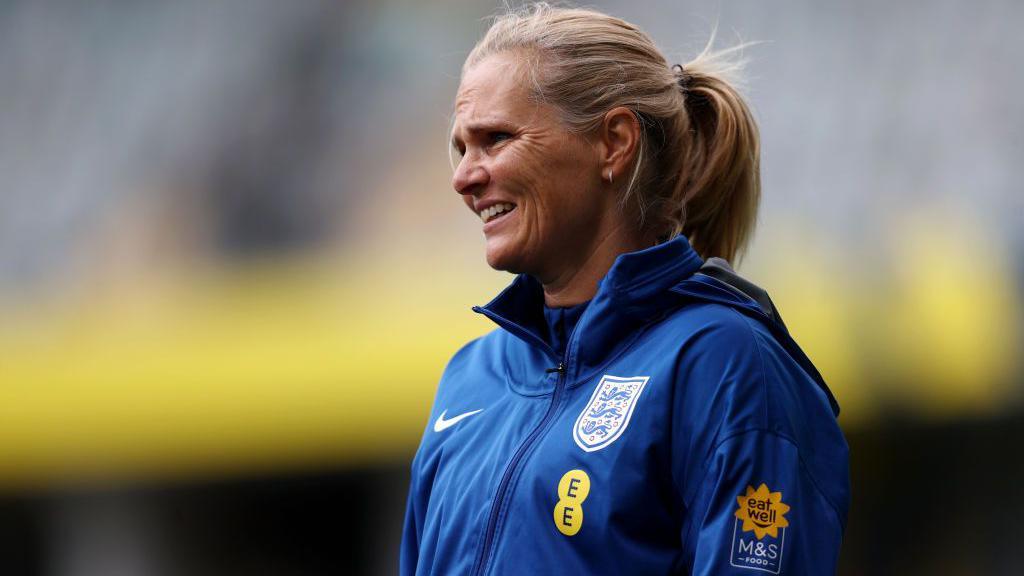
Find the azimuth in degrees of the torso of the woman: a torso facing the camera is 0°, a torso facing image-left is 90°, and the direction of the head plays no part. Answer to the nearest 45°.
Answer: approximately 45°

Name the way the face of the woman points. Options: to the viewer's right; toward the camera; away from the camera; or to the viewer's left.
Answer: to the viewer's left
